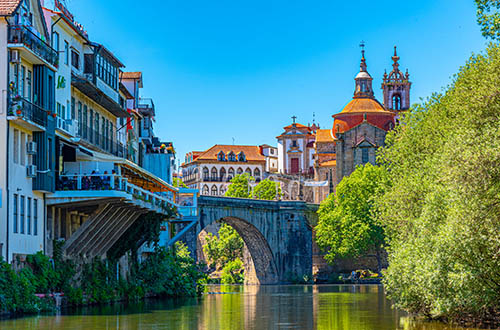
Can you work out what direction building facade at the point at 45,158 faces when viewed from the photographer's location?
facing the viewer and to the right of the viewer

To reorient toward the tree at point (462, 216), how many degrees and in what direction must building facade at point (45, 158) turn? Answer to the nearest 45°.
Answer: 0° — it already faces it
